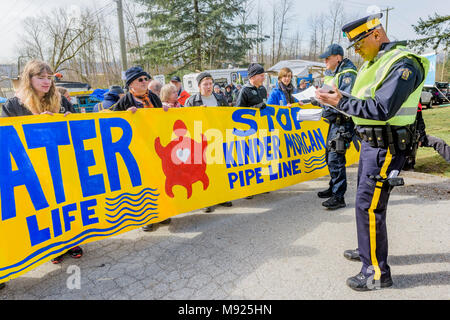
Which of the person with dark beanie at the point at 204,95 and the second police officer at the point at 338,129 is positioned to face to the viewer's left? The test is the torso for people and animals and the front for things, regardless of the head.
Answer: the second police officer

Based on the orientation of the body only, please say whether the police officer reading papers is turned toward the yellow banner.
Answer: yes

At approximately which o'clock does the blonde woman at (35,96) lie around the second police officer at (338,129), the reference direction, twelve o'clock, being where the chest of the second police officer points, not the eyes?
The blonde woman is roughly at 11 o'clock from the second police officer.

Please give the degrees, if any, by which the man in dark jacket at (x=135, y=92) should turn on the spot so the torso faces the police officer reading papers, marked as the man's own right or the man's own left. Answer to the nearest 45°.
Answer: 0° — they already face them

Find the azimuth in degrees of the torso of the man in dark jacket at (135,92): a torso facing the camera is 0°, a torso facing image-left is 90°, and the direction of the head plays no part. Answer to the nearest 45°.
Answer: approximately 315°

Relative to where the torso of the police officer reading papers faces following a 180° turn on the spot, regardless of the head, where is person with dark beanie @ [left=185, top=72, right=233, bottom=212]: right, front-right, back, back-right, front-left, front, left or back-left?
back-left

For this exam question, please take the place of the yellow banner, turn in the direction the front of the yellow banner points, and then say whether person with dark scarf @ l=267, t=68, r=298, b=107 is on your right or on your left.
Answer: on your left

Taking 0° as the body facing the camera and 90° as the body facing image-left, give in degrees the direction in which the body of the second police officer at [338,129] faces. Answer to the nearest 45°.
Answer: approximately 90°

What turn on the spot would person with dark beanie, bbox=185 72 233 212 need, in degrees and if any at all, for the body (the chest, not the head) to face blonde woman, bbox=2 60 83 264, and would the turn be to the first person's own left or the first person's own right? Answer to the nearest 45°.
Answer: approximately 90° to the first person's own right

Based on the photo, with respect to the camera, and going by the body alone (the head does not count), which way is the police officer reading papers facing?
to the viewer's left

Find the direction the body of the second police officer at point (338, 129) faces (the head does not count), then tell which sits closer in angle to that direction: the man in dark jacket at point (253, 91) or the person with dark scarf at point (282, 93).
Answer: the man in dark jacket

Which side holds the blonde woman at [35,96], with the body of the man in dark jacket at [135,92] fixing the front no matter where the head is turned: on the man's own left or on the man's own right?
on the man's own right

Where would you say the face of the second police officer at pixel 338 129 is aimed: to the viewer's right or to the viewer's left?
to the viewer's left

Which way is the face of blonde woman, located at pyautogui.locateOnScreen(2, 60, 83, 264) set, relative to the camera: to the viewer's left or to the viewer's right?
to the viewer's right
